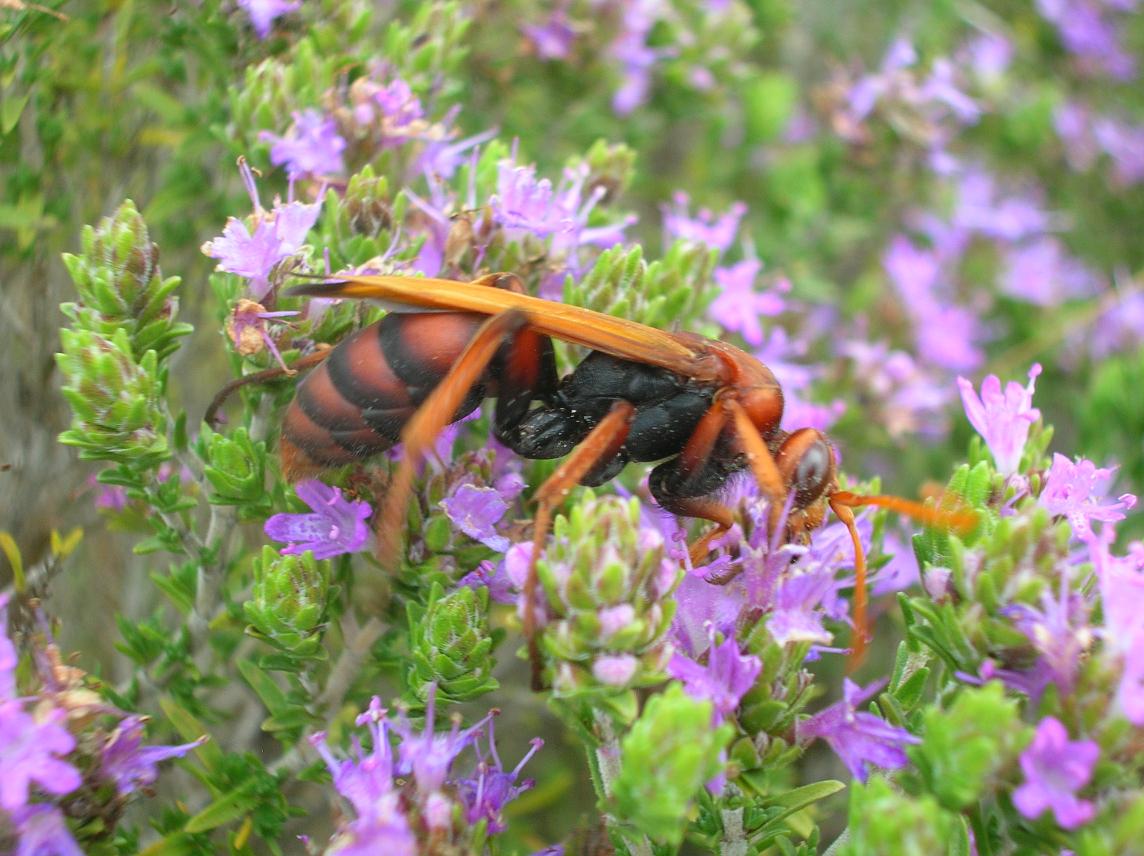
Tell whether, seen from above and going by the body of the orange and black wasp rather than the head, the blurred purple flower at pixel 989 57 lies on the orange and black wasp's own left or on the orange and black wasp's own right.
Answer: on the orange and black wasp's own left

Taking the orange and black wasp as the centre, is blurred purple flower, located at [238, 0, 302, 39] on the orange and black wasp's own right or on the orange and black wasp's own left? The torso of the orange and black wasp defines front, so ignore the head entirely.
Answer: on the orange and black wasp's own left

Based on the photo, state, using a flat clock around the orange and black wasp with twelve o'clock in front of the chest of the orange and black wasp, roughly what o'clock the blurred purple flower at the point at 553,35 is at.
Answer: The blurred purple flower is roughly at 9 o'clock from the orange and black wasp.

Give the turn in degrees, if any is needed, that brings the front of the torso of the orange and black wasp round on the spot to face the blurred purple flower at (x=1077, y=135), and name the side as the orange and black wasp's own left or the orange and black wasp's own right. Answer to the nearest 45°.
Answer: approximately 45° to the orange and black wasp's own left

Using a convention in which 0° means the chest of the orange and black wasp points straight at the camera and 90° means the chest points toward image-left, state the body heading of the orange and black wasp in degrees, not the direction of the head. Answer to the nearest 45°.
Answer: approximately 270°
